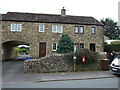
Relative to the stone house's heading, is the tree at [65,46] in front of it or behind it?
in front

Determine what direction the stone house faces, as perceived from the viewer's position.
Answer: facing the viewer

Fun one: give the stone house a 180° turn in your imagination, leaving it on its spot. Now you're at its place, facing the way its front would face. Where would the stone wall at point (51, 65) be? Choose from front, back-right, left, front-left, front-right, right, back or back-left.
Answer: back

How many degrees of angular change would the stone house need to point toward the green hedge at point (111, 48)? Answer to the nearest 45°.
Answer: approximately 90° to its left

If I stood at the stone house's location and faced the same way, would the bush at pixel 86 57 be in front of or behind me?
in front
